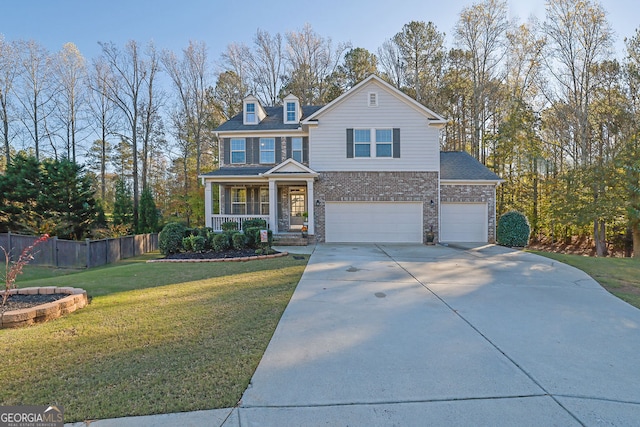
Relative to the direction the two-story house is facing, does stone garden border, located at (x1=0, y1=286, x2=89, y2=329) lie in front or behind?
in front

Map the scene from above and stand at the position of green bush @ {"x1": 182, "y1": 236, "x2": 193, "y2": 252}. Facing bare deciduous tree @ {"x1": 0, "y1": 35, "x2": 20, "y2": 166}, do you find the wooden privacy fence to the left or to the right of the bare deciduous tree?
left

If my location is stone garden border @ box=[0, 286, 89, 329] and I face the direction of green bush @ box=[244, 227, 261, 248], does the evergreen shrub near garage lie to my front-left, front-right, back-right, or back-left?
front-right

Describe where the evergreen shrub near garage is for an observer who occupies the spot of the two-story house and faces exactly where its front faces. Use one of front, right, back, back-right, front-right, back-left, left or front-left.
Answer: left

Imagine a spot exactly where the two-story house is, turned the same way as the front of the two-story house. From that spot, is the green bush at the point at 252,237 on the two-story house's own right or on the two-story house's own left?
on the two-story house's own right

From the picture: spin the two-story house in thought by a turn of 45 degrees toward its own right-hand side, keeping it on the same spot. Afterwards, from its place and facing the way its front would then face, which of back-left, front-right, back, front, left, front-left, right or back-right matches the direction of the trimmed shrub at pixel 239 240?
front

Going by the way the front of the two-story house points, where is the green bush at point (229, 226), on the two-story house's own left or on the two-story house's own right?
on the two-story house's own right

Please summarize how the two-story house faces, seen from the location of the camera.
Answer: facing the viewer

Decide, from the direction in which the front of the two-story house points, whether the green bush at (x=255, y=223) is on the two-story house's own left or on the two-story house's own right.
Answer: on the two-story house's own right

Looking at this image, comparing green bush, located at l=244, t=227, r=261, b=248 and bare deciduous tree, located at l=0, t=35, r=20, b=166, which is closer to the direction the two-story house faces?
the green bush

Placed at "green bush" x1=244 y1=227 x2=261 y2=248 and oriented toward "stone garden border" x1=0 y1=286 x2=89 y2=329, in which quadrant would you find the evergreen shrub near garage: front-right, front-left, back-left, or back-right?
back-left

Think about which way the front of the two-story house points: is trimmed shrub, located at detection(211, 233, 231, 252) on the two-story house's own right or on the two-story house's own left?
on the two-story house's own right
